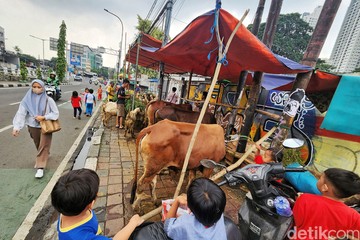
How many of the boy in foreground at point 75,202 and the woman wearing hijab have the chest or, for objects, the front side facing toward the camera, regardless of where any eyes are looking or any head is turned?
1

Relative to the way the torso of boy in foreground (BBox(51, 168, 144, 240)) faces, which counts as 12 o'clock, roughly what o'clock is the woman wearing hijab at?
The woman wearing hijab is roughly at 10 o'clock from the boy in foreground.

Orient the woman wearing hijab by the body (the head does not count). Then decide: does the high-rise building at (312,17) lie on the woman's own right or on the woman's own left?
on the woman's own left

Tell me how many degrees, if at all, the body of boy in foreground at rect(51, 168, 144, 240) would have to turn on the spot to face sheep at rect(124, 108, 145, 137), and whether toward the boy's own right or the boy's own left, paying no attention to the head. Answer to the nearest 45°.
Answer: approximately 45° to the boy's own left

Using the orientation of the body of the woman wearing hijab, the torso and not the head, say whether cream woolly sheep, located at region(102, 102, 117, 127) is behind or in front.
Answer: behind

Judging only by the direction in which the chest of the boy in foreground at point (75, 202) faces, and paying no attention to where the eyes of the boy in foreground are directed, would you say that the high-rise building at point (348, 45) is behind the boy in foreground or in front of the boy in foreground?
in front

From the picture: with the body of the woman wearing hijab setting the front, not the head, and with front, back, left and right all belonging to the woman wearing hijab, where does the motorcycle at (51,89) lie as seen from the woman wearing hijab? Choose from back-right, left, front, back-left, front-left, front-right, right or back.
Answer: back

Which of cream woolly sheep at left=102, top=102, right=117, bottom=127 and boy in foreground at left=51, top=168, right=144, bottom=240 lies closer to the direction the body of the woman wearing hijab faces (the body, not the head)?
the boy in foreground

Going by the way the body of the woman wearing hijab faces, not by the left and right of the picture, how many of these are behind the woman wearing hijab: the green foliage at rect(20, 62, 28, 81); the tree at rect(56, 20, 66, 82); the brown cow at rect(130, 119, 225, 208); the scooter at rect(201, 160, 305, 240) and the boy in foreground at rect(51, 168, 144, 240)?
2

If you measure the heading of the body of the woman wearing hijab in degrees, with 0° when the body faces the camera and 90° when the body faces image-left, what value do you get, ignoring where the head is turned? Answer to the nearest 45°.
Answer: approximately 0°

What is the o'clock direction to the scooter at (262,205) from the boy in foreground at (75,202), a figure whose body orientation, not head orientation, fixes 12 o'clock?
The scooter is roughly at 2 o'clock from the boy in foreground.

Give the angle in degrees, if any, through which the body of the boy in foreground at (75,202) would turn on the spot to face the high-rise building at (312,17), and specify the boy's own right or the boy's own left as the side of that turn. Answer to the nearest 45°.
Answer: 0° — they already face it

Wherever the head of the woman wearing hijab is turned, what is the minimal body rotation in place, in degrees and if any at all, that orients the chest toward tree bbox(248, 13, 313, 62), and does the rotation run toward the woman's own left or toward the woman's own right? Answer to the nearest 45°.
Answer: approximately 90° to the woman's own left

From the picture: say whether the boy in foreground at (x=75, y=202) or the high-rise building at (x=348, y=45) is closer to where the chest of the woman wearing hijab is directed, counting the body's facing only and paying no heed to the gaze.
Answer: the boy in foreground

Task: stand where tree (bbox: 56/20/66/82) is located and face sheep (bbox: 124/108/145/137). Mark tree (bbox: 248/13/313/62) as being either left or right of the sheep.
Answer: left

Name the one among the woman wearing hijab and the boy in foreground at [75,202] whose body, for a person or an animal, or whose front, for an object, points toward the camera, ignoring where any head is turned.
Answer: the woman wearing hijab

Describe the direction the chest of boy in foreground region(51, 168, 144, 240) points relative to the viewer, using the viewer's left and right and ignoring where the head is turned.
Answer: facing away from the viewer and to the right of the viewer
